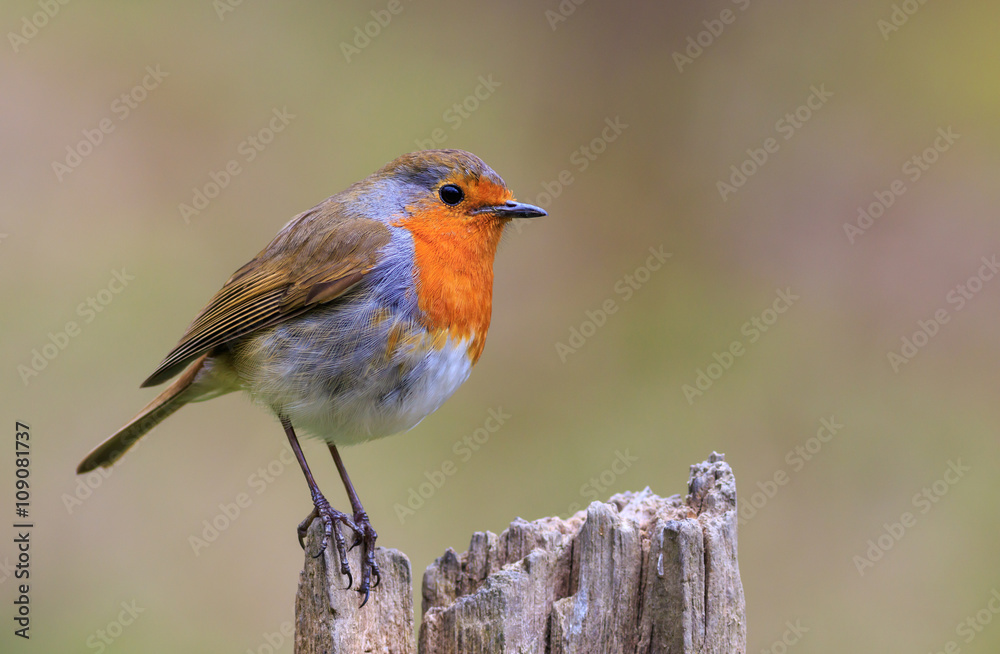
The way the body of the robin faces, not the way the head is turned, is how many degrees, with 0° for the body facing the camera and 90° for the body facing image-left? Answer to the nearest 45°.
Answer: approximately 270°
